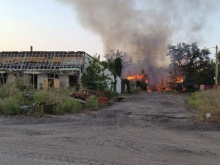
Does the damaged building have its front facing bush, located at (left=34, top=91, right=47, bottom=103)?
yes

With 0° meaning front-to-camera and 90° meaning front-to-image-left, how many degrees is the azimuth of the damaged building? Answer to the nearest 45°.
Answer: approximately 0°

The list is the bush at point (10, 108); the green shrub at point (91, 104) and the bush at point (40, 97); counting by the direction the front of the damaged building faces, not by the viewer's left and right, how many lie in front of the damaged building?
3

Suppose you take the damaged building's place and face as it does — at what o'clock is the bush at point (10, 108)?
The bush is roughly at 12 o'clock from the damaged building.

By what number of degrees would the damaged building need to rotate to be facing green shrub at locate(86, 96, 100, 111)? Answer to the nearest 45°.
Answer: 0° — it already faces it
